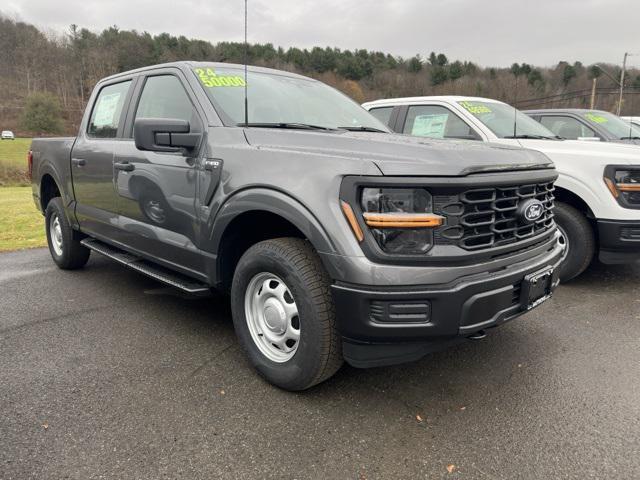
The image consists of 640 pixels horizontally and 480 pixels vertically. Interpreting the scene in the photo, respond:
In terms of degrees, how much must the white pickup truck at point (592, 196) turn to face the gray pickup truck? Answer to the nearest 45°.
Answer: approximately 90° to its right

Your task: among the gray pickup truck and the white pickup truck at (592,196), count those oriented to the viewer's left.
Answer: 0

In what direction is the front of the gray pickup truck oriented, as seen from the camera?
facing the viewer and to the right of the viewer

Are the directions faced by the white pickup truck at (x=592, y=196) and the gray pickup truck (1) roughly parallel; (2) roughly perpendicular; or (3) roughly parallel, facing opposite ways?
roughly parallel

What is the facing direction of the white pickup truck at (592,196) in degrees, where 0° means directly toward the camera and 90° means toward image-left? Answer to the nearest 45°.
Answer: approximately 315°

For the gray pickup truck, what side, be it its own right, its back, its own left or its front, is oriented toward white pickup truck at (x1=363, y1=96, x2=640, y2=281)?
left
